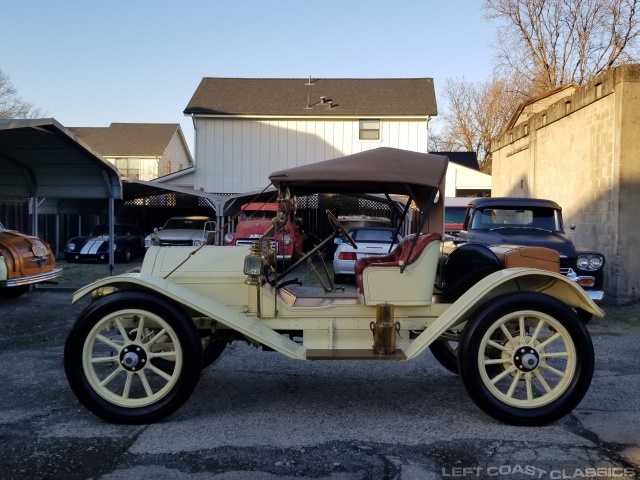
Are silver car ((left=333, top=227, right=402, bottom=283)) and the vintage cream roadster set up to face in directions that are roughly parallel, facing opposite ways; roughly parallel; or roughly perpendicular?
roughly perpendicular

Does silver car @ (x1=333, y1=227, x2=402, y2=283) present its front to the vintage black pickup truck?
no

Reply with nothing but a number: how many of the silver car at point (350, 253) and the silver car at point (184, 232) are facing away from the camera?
1

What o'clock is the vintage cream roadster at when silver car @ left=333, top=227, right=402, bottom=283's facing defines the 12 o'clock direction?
The vintage cream roadster is roughly at 6 o'clock from the silver car.

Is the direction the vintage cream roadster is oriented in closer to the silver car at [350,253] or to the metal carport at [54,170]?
the metal carport

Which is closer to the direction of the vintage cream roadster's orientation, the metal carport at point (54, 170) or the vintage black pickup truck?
the metal carport

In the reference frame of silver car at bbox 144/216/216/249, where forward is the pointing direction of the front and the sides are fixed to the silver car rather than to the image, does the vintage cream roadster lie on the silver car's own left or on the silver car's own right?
on the silver car's own left

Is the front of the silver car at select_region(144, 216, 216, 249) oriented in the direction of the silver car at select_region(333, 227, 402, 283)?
no

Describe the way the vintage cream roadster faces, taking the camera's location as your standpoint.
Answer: facing to the left of the viewer

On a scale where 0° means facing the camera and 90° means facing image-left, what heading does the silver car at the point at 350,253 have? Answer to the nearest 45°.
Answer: approximately 180°

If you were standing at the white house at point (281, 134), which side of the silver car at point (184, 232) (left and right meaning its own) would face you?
back
